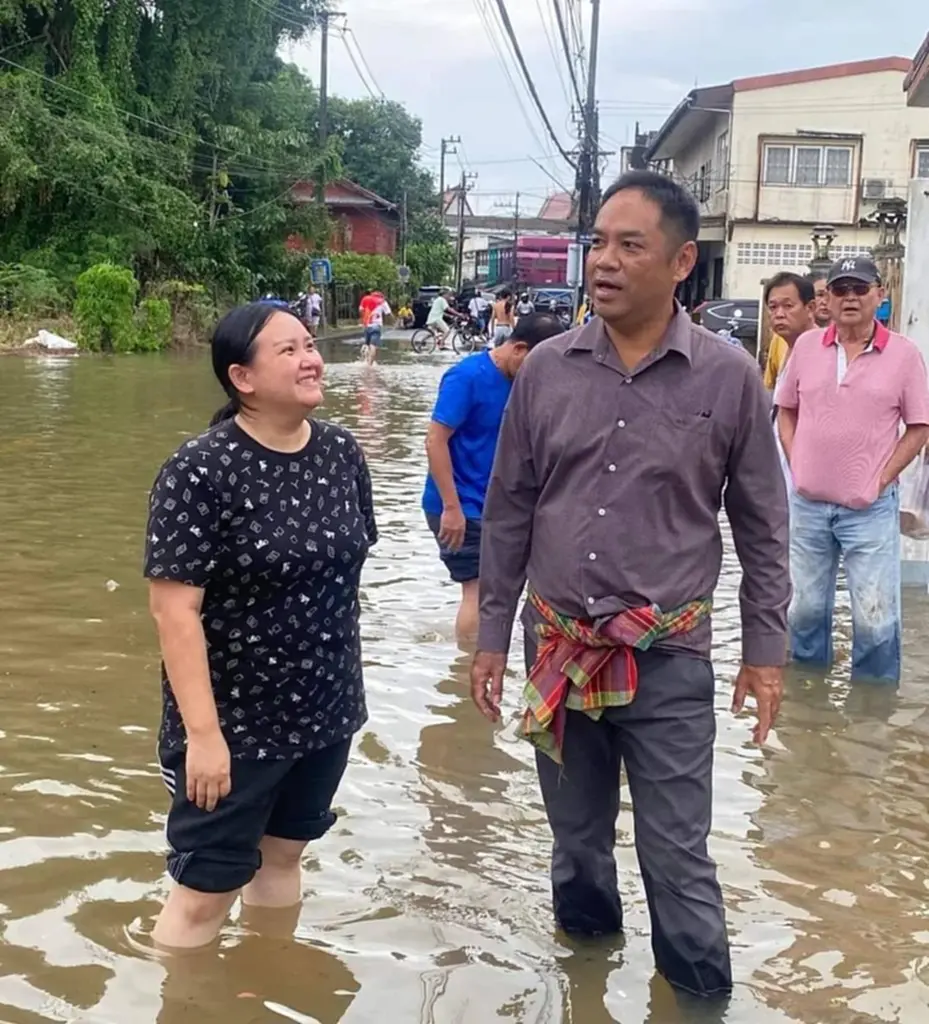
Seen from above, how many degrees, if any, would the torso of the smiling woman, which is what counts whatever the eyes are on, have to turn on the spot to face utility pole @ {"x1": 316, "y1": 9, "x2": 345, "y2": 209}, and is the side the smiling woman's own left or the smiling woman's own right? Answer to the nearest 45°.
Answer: approximately 135° to the smiling woman's own left

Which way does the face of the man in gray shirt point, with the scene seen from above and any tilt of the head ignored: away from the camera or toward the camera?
toward the camera

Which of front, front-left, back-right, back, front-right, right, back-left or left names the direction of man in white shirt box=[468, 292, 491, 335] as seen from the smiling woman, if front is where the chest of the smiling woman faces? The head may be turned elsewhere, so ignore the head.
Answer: back-left

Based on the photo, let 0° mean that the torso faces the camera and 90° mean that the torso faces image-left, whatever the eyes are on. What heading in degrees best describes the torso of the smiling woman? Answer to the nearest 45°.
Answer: approximately 315°

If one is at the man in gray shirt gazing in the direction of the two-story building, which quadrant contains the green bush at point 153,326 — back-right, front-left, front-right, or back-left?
front-left

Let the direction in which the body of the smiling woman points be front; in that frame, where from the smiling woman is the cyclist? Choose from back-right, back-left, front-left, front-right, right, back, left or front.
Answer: back-left

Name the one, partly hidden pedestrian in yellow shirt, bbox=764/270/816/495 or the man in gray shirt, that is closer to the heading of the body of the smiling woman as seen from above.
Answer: the man in gray shirt

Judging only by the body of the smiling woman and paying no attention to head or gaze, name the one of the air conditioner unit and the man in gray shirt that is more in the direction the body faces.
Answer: the man in gray shirt

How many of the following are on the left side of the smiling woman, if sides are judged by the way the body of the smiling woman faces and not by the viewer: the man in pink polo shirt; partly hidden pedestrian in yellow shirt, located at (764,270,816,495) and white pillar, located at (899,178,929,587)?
3

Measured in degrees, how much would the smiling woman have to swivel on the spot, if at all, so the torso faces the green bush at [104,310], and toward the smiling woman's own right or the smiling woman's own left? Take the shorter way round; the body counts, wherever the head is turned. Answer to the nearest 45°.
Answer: approximately 135° to the smiling woman's own left

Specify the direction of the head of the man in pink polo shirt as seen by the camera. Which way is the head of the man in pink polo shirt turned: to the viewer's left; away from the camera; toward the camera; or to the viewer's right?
toward the camera

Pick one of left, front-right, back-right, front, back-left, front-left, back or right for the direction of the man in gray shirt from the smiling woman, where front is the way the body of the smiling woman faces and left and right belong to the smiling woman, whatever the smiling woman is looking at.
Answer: front-left

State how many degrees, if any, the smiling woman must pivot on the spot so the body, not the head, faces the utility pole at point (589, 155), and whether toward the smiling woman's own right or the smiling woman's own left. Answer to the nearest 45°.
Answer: approximately 135° to the smiling woman's own left
